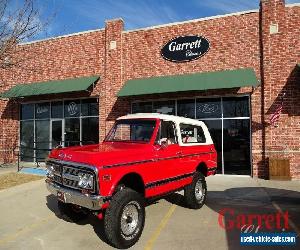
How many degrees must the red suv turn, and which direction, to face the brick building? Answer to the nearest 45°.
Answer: approximately 135° to its right

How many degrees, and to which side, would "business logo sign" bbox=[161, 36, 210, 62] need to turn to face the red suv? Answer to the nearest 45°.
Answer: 0° — it already faces it

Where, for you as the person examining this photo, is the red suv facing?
facing the viewer and to the left of the viewer

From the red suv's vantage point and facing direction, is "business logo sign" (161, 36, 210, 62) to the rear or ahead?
to the rear

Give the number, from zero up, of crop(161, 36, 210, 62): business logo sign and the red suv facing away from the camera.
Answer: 0

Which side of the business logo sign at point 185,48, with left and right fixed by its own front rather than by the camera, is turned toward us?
front
